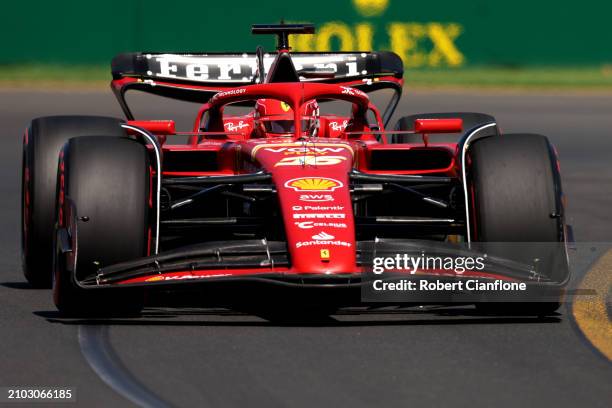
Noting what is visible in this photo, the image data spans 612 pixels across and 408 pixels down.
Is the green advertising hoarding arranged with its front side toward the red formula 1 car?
yes

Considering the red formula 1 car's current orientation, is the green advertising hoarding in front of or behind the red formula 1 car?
behind

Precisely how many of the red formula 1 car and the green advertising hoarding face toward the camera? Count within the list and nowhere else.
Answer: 2

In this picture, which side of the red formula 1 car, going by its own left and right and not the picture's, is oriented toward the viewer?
front

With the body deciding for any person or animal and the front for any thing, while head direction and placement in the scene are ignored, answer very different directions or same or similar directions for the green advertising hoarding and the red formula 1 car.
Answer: same or similar directions
